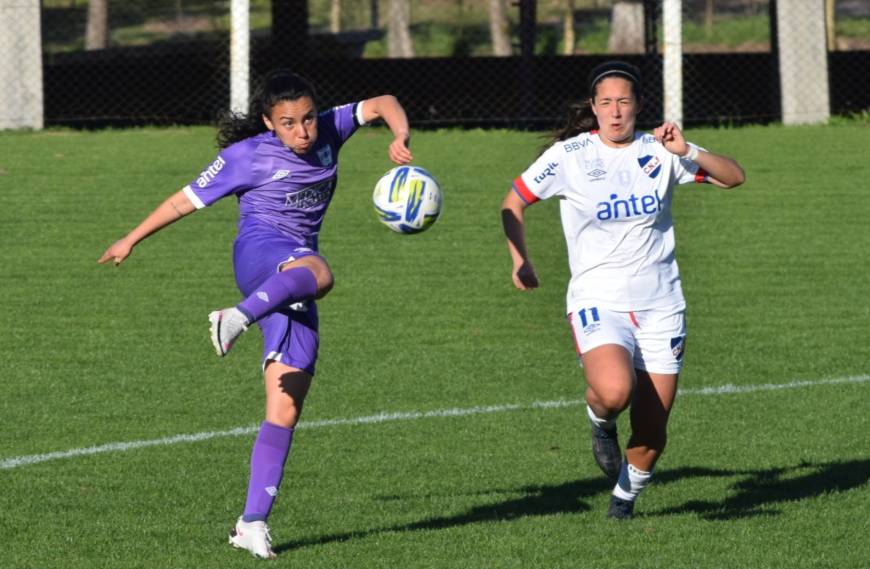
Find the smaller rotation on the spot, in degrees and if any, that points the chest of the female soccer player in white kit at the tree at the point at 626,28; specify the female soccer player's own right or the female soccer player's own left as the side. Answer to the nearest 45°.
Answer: approximately 180°

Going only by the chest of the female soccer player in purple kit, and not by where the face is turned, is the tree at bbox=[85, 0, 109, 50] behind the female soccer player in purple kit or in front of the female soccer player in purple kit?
behind

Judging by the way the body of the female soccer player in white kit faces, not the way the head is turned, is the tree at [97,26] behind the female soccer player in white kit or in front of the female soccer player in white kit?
behind

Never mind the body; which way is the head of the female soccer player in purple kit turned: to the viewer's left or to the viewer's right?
to the viewer's right

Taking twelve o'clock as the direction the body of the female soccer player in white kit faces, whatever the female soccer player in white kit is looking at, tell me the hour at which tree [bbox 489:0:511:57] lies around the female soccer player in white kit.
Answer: The tree is roughly at 6 o'clock from the female soccer player in white kit.

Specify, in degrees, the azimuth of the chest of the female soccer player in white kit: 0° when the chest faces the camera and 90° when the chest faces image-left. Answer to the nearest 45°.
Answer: approximately 0°

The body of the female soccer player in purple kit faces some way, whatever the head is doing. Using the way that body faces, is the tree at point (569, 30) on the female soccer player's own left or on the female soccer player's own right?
on the female soccer player's own left

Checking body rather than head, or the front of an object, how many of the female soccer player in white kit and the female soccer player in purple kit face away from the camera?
0
